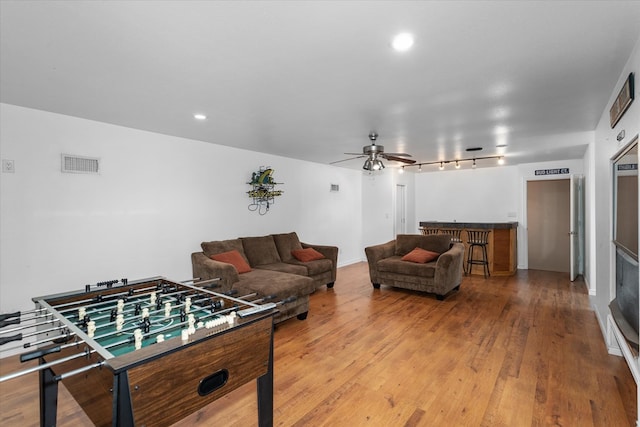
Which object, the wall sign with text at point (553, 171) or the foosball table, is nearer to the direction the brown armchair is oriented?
the foosball table

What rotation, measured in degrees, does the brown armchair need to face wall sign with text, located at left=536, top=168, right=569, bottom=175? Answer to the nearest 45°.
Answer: approximately 180°

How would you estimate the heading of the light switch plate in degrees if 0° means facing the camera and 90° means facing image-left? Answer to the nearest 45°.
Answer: approximately 0°

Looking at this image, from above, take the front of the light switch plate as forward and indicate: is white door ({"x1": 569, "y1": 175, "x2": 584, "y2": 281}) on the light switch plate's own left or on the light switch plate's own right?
on the light switch plate's own left

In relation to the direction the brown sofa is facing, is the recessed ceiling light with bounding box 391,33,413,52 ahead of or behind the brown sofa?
ahead

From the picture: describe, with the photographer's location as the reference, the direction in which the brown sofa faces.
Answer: facing the viewer and to the right of the viewer

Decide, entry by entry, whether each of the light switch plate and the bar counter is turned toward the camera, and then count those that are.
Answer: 2

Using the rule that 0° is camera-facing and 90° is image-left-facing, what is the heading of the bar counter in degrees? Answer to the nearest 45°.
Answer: approximately 0°

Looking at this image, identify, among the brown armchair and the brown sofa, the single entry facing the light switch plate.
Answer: the brown armchair

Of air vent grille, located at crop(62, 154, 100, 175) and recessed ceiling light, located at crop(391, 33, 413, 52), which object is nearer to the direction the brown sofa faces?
the recessed ceiling light

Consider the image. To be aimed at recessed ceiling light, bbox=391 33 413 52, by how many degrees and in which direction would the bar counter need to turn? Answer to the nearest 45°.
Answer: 0° — it already faces it
